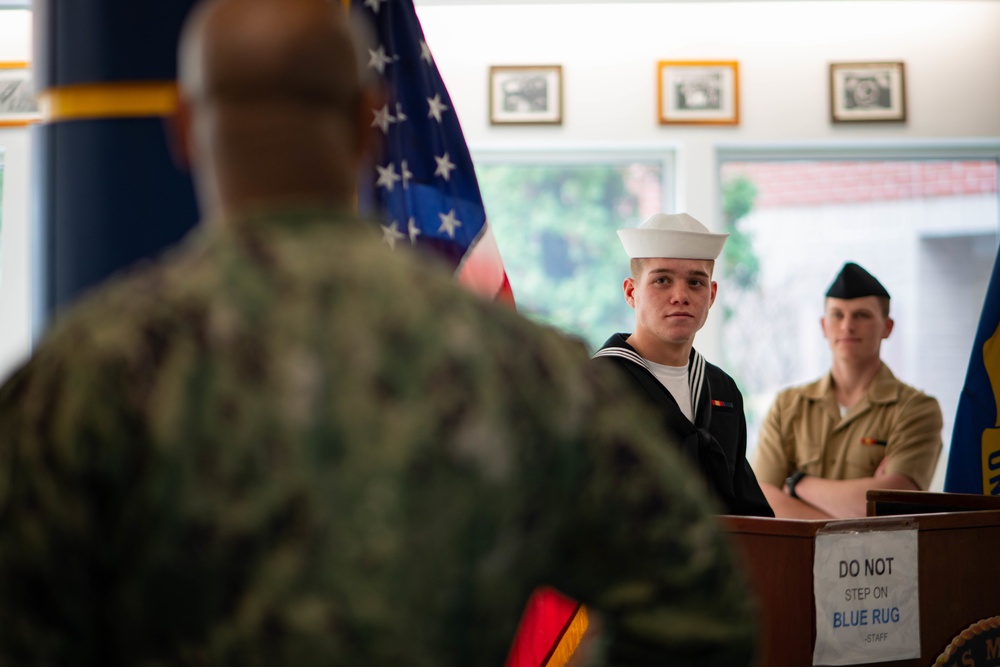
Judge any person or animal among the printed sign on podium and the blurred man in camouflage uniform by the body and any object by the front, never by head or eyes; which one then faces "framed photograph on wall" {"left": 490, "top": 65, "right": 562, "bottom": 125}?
the blurred man in camouflage uniform

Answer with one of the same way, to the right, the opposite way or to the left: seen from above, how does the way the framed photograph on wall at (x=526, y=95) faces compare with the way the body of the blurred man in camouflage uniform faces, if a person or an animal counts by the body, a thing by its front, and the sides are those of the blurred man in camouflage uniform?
the opposite way

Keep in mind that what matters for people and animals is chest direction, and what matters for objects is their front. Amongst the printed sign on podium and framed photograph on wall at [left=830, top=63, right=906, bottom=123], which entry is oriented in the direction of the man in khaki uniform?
the framed photograph on wall

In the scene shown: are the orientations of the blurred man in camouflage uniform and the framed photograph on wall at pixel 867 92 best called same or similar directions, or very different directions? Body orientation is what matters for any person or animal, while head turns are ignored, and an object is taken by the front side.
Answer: very different directions

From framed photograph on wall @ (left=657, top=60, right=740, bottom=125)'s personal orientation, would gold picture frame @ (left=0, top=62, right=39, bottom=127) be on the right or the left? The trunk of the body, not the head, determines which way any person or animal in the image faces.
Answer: on its right

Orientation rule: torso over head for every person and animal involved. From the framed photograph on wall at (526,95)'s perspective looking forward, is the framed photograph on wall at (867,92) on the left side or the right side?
on its left

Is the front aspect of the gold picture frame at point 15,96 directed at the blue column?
yes

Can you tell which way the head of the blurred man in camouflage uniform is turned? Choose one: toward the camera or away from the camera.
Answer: away from the camera

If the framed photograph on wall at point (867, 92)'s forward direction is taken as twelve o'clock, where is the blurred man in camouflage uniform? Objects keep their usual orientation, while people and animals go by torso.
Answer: The blurred man in camouflage uniform is roughly at 12 o'clock from the framed photograph on wall.

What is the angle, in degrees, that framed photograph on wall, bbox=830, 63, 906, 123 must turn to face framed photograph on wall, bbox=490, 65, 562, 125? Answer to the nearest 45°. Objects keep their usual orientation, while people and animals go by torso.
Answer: approximately 90° to its right

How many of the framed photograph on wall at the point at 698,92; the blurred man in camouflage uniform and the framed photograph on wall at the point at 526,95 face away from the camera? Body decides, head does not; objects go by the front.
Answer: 1

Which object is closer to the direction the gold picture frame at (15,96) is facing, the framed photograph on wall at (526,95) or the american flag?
the american flag

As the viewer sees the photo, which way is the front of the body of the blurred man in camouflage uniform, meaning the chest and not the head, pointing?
away from the camera
